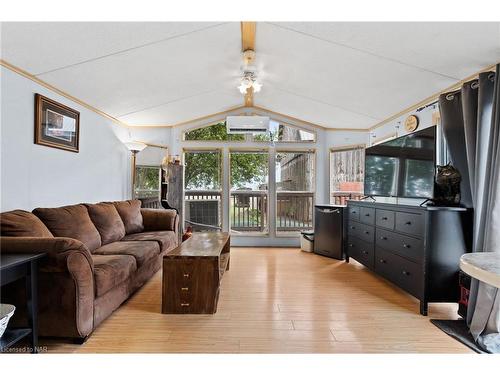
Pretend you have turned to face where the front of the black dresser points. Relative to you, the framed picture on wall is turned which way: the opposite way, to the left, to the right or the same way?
the opposite way

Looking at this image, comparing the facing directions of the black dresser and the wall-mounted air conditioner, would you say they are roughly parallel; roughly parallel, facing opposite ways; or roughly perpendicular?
roughly perpendicular

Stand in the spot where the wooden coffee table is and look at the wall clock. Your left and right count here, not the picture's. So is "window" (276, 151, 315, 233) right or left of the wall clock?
left

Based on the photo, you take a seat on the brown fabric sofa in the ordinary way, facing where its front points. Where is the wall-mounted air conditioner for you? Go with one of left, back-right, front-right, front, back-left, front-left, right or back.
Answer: left

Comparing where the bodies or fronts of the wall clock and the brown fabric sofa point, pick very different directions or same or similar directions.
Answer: very different directions

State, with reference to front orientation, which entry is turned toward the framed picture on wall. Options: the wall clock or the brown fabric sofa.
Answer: the wall clock

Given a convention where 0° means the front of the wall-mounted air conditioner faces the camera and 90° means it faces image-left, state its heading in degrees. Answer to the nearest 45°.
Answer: approximately 0°

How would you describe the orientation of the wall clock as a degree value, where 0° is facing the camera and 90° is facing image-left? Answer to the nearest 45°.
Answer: approximately 45°

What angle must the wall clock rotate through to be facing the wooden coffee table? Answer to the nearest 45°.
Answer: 0° — it already faces it

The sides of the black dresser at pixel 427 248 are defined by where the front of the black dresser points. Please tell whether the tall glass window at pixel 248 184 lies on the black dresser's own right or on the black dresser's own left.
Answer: on the black dresser's own right
